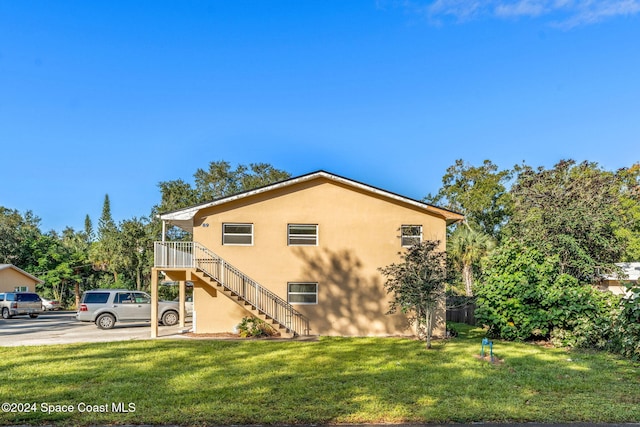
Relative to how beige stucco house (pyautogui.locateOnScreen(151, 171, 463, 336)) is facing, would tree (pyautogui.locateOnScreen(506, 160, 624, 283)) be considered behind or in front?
behind

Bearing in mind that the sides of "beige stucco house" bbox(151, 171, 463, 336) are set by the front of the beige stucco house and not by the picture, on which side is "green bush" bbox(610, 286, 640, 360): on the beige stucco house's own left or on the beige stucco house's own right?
on the beige stucco house's own left

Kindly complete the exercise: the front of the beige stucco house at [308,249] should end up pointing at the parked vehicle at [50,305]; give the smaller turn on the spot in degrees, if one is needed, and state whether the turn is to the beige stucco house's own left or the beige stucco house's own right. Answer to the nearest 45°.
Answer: approximately 45° to the beige stucco house's own right

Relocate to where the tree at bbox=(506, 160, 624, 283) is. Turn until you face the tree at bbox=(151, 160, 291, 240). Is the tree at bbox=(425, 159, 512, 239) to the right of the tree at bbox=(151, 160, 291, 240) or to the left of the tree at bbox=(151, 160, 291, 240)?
right

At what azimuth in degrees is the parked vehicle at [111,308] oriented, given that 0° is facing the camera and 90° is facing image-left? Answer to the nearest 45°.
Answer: approximately 270°

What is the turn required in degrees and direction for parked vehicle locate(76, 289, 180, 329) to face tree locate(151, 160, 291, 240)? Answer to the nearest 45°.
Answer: approximately 90° to its left

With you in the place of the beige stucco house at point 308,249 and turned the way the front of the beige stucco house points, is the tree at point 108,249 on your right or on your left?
on your right

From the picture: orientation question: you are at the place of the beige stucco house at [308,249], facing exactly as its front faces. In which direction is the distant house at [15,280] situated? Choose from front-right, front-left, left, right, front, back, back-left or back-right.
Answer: front-right
